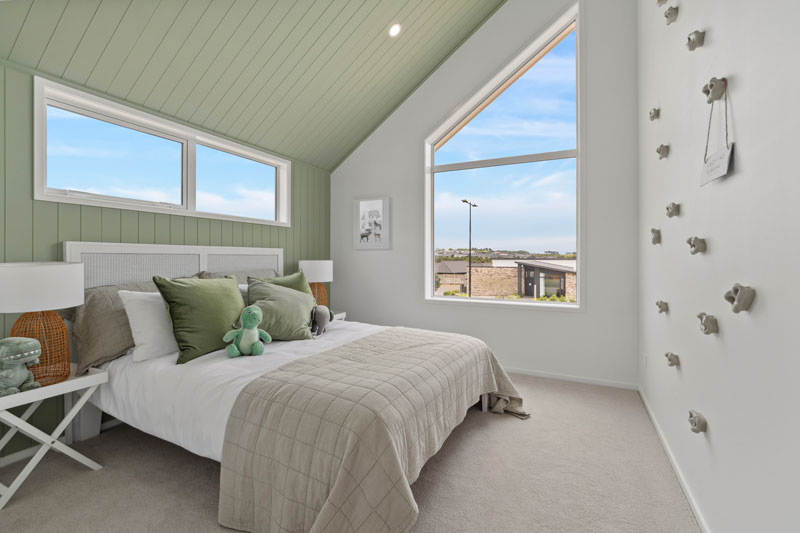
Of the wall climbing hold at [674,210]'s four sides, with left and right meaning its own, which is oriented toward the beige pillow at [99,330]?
front

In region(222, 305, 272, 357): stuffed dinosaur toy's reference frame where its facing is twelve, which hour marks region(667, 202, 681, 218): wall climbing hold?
The wall climbing hold is roughly at 10 o'clock from the stuffed dinosaur toy.

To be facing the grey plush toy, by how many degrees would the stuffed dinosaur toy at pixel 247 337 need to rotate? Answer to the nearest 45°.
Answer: approximately 135° to its left

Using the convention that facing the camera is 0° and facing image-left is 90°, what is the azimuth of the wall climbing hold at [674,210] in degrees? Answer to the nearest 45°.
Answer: approximately 45°

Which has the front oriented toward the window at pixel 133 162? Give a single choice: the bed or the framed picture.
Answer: the framed picture

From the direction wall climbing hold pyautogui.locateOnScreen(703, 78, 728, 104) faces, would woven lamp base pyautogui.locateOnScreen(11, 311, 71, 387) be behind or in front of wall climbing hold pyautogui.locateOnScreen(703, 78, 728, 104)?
in front

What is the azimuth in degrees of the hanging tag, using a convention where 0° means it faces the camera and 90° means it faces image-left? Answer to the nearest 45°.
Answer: approximately 45°

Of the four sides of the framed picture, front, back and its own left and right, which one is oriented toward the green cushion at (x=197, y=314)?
front

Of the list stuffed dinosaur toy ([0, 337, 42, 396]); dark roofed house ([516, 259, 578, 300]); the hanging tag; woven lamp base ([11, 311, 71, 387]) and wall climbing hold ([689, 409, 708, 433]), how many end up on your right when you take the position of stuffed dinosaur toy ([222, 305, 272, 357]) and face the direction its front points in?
2

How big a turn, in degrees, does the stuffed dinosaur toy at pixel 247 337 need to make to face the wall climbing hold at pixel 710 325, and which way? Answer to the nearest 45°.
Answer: approximately 45° to its left

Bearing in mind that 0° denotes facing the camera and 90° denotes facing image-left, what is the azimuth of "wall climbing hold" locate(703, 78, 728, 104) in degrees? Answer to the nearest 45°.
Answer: approximately 45°

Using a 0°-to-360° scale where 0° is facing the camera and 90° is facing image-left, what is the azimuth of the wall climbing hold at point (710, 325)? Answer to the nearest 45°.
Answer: approximately 45°

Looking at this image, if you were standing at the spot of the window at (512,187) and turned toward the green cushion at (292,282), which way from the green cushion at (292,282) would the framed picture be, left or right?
right
